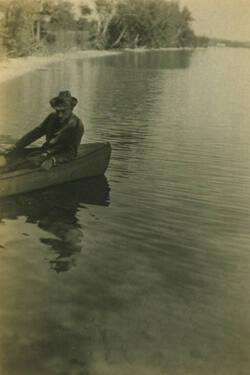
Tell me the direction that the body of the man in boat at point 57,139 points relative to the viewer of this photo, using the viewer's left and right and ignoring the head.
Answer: facing the viewer and to the left of the viewer
